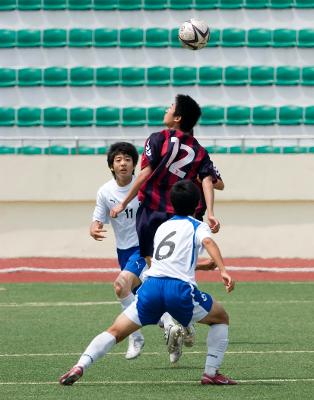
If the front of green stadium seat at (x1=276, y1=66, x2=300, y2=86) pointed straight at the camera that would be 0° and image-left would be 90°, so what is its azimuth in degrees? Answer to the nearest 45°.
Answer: approximately 0°

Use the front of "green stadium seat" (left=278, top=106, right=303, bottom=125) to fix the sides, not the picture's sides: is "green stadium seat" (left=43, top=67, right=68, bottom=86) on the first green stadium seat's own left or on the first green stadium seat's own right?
on the first green stadium seat's own right

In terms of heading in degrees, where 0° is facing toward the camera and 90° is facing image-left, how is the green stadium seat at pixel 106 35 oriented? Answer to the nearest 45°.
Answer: approximately 0°

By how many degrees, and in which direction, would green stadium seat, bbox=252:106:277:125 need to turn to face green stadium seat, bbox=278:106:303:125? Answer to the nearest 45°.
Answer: approximately 90° to its left

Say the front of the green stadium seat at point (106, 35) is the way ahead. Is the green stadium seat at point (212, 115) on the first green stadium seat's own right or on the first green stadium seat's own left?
on the first green stadium seat's own left

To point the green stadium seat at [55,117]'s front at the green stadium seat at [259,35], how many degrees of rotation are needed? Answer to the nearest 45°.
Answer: approximately 90° to its left

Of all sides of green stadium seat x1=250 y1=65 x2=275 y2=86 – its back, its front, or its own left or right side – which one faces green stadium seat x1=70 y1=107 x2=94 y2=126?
right
